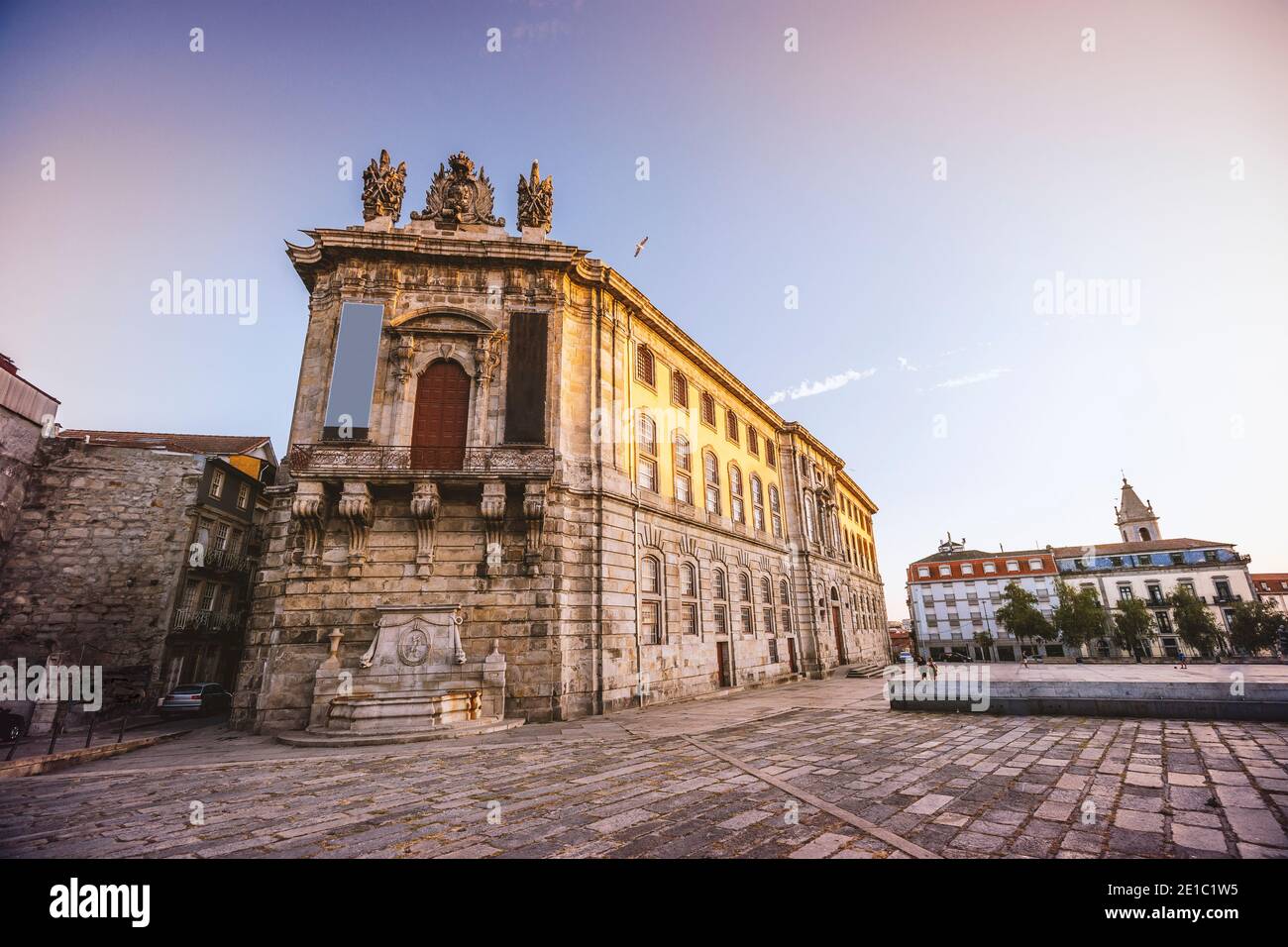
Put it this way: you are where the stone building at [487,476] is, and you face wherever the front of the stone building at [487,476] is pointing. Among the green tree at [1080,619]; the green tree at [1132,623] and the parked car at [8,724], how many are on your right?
1

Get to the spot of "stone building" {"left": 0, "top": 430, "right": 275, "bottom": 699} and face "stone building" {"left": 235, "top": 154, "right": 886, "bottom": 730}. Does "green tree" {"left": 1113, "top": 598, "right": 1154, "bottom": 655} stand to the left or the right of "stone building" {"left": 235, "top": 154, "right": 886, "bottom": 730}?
left

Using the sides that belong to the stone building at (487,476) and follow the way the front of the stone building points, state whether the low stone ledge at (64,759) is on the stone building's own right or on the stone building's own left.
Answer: on the stone building's own right

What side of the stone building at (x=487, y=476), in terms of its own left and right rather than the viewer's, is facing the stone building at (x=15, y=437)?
right

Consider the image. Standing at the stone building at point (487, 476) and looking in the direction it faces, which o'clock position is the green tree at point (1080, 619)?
The green tree is roughly at 8 o'clock from the stone building.

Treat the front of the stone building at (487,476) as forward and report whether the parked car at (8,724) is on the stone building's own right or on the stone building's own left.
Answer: on the stone building's own right

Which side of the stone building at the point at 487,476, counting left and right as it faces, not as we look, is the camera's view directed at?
front

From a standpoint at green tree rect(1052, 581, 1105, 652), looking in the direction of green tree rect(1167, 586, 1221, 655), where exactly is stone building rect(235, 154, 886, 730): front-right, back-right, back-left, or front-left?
back-right

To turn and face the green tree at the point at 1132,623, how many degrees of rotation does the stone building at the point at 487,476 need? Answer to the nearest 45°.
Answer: approximately 135° to its left

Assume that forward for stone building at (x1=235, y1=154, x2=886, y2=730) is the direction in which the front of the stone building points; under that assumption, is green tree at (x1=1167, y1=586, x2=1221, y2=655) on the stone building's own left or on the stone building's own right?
on the stone building's own left

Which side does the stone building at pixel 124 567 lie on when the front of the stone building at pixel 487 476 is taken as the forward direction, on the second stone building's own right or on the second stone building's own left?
on the second stone building's own right
